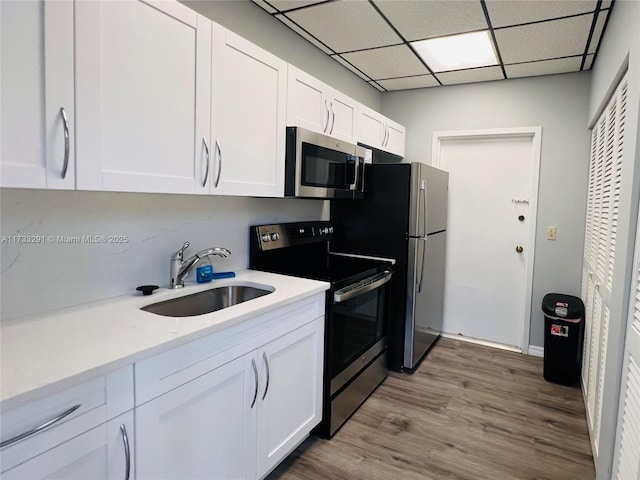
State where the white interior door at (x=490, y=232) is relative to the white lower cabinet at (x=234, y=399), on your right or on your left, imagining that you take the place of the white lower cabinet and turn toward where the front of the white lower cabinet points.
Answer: on your left

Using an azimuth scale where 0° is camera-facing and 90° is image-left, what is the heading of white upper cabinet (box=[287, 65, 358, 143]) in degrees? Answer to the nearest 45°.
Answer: approximately 315°

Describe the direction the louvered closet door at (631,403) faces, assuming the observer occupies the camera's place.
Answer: facing to the left of the viewer

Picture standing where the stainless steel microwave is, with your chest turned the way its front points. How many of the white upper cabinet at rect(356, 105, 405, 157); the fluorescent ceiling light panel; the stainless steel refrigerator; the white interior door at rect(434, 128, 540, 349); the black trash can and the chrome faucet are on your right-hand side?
1

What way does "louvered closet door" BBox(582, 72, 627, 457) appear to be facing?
to the viewer's left

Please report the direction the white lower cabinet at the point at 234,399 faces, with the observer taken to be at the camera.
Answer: facing the viewer and to the right of the viewer

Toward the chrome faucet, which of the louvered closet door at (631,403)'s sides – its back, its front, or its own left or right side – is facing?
front

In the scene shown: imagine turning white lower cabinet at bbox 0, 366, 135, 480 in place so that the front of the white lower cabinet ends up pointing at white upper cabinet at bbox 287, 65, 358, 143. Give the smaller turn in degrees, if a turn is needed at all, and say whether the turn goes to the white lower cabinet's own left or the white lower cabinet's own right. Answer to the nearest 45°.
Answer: approximately 90° to the white lower cabinet's own left

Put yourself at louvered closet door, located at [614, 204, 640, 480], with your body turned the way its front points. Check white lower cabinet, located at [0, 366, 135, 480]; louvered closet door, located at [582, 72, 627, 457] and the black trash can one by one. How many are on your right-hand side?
2

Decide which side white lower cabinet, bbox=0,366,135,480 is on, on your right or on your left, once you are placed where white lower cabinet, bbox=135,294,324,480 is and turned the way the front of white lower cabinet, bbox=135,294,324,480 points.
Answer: on your right

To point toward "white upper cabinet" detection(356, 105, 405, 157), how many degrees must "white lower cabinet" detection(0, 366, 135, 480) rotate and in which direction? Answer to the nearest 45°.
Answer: approximately 90° to its left

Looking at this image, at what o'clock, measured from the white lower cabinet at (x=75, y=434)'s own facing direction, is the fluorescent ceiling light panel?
The fluorescent ceiling light panel is roughly at 10 o'clock from the white lower cabinet.

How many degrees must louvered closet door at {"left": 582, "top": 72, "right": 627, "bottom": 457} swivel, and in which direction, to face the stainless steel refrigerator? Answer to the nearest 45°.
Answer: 0° — it already faces it

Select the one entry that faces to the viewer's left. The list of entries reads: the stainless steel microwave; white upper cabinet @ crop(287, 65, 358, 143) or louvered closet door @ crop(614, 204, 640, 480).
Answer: the louvered closet door

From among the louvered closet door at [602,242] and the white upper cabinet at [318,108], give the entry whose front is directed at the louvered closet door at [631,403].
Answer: the white upper cabinet

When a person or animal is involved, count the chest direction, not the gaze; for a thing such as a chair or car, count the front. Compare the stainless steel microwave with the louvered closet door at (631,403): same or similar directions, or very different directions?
very different directions

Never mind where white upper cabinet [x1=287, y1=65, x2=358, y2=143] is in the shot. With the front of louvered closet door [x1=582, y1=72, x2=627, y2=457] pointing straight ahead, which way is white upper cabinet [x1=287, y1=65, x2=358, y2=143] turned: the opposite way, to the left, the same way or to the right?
the opposite way

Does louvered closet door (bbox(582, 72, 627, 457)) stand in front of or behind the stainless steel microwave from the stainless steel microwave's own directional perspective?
in front
